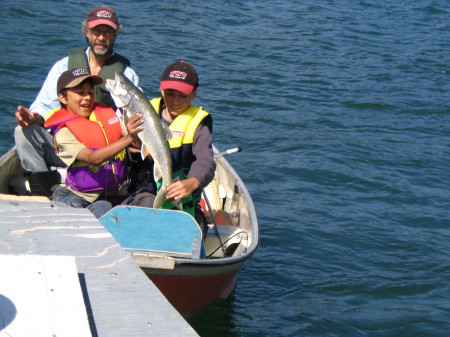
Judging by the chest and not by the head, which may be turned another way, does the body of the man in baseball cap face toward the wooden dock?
yes

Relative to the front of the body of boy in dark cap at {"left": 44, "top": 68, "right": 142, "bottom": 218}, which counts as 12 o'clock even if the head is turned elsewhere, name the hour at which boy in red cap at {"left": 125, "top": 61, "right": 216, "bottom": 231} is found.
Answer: The boy in red cap is roughly at 11 o'clock from the boy in dark cap.

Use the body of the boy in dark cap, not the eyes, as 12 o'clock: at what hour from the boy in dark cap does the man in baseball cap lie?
The man in baseball cap is roughly at 7 o'clock from the boy in dark cap.

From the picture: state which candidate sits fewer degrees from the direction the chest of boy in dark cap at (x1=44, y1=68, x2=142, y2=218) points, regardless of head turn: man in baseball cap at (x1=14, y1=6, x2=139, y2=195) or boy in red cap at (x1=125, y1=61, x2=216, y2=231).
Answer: the boy in red cap

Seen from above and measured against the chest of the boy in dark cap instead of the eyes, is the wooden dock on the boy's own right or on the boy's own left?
on the boy's own right

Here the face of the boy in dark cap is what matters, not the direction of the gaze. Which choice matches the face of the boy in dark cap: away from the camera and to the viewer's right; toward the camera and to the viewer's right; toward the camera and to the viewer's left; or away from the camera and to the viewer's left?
toward the camera and to the viewer's right

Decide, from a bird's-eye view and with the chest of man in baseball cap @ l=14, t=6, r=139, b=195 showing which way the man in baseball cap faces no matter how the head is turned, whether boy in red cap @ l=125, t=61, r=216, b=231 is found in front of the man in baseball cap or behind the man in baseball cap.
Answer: in front

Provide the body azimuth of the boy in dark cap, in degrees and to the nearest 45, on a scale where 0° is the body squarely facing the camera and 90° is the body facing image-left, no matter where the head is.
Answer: approximately 315°

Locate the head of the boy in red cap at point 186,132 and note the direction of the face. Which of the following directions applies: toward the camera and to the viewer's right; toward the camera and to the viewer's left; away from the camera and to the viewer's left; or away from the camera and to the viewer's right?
toward the camera and to the viewer's left

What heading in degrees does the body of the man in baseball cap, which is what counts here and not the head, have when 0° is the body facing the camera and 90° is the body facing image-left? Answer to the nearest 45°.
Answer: approximately 0°

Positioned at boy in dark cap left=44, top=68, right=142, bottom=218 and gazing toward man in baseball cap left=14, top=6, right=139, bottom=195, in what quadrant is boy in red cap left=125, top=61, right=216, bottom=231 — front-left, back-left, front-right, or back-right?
back-right
